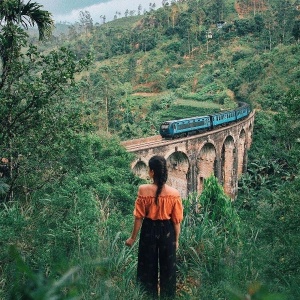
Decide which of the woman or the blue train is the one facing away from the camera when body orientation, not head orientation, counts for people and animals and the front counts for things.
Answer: the woman

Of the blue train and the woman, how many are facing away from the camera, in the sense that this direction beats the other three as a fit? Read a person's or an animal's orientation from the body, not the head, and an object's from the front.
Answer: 1

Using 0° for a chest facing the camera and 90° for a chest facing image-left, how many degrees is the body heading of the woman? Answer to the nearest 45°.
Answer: approximately 180°

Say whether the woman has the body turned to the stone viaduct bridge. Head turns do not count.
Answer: yes

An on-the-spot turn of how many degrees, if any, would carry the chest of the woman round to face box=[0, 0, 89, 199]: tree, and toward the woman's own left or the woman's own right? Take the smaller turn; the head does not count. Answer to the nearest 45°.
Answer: approximately 45° to the woman's own left

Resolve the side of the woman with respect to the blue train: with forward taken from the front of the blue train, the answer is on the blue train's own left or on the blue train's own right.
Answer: on the blue train's own left

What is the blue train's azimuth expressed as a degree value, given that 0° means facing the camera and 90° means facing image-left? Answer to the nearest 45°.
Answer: approximately 45°

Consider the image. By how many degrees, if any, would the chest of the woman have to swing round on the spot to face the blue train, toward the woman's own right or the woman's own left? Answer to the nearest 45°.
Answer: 0° — they already face it
